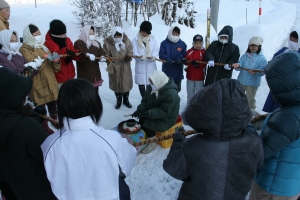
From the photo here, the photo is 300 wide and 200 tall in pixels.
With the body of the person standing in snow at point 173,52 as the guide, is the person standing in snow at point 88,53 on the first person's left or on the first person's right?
on the first person's right

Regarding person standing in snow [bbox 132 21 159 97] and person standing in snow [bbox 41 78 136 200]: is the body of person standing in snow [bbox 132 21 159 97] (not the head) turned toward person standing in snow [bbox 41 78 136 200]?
yes

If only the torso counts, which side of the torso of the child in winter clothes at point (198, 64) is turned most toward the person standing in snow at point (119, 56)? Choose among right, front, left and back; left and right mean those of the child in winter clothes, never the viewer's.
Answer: right

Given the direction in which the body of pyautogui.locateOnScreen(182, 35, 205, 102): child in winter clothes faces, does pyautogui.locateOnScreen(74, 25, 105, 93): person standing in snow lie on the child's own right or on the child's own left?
on the child's own right

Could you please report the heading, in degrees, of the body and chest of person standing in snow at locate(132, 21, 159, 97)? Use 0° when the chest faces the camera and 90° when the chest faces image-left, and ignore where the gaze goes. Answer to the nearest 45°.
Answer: approximately 0°

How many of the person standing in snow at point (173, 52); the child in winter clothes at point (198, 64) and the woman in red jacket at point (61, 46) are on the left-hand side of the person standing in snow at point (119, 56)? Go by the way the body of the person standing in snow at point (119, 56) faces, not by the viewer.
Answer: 2

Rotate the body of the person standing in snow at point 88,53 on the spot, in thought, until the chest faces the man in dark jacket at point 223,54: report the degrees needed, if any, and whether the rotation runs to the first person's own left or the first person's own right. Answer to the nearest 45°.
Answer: approximately 45° to the first person's own left

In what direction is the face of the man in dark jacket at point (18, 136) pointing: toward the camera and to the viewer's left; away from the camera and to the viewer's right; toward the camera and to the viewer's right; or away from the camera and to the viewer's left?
away from the camera and to the viewer's right

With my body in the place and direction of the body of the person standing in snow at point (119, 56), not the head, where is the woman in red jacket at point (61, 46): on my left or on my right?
on my right

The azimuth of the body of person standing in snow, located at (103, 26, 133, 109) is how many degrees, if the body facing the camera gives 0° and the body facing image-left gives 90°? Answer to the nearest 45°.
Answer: approximately 0°
